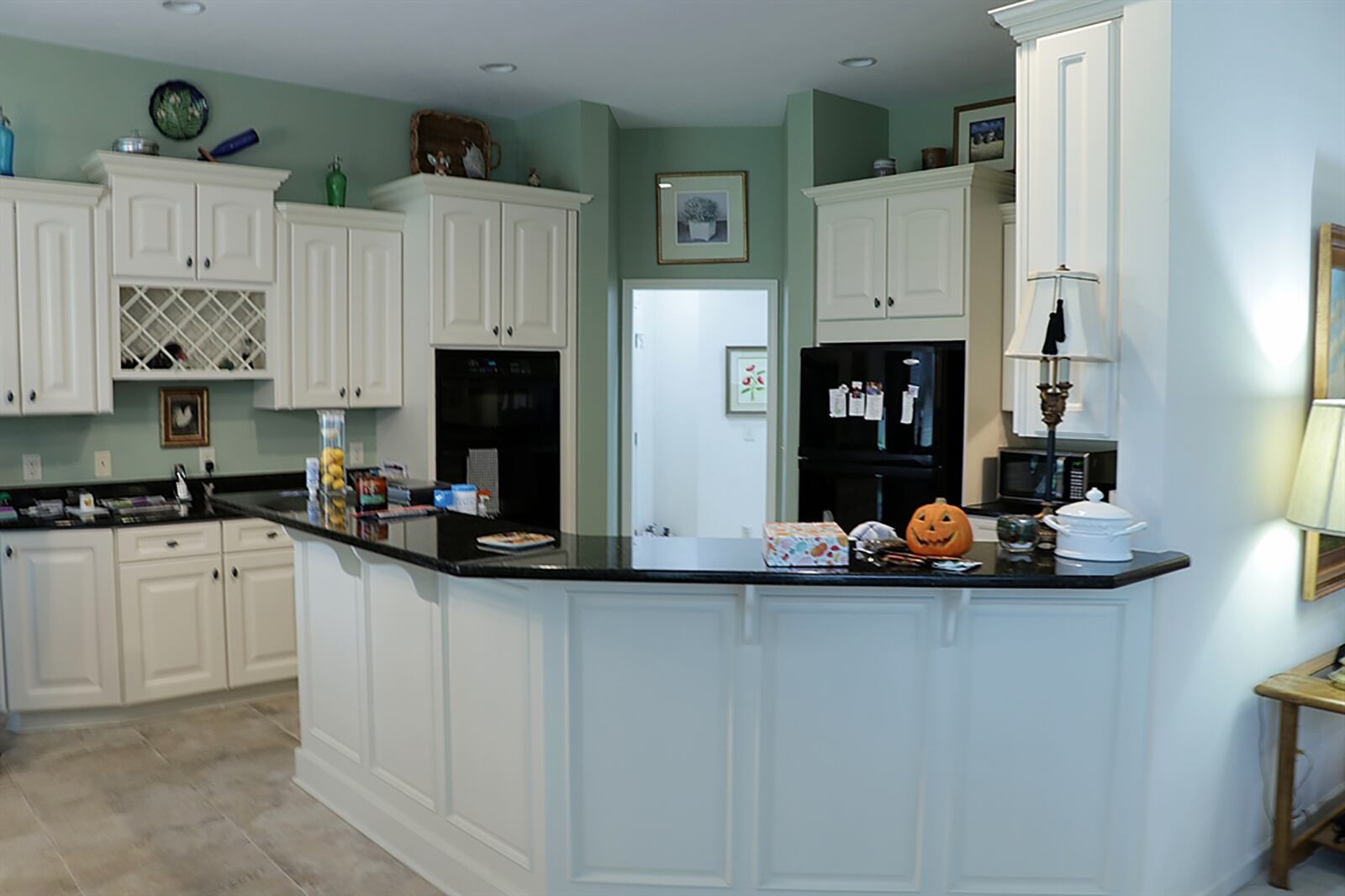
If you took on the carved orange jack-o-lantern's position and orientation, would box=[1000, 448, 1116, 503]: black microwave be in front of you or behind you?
behind

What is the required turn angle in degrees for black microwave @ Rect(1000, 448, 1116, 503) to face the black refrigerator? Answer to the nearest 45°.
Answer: approximately 45° to its right

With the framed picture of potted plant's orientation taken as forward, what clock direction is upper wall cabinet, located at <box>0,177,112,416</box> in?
The upper wall cabinet is roughly at 2 o'clock from the framed picture of potted plant.

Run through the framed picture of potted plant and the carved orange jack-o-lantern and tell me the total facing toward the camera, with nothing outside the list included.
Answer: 2

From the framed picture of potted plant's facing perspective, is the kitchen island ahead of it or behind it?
ahead

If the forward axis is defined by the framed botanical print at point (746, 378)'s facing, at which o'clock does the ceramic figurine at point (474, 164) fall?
The ceramic figurine is roughly at 1 o'clock from the framed botanical print.

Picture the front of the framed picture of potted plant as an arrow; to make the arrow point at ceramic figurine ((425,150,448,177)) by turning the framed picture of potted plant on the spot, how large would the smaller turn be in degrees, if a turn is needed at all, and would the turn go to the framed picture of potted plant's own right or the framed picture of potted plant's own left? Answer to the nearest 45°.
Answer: approximately 45° to the framed picture of potted plant's own right

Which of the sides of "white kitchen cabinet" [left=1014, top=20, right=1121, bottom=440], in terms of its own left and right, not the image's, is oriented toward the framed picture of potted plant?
right

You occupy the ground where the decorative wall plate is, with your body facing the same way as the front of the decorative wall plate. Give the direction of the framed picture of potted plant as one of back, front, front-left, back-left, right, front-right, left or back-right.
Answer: left

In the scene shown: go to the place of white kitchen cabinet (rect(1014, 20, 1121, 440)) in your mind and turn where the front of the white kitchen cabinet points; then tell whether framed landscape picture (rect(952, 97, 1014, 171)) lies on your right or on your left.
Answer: on your right

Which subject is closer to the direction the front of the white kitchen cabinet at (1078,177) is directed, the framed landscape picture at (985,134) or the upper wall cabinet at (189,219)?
the upper wall cabinet

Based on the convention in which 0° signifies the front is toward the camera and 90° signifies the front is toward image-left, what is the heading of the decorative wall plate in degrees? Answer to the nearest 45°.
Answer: approximately 0°

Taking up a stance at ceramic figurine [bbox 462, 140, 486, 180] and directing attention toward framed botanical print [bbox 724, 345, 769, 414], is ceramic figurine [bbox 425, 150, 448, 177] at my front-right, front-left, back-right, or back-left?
back-left
